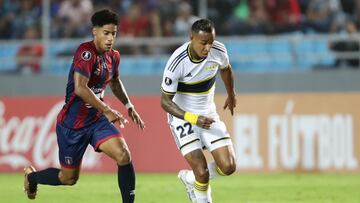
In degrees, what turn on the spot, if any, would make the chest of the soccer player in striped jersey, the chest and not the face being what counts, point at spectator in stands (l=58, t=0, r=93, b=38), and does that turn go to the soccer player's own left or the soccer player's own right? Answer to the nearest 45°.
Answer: approximately 135° to the soccer player's own left

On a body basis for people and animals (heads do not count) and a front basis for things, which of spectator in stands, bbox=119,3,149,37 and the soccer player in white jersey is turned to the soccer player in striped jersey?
the spectator in stands

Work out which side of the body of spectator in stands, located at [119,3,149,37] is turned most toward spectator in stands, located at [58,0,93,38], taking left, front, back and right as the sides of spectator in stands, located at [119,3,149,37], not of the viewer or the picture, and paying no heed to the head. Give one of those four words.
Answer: right
